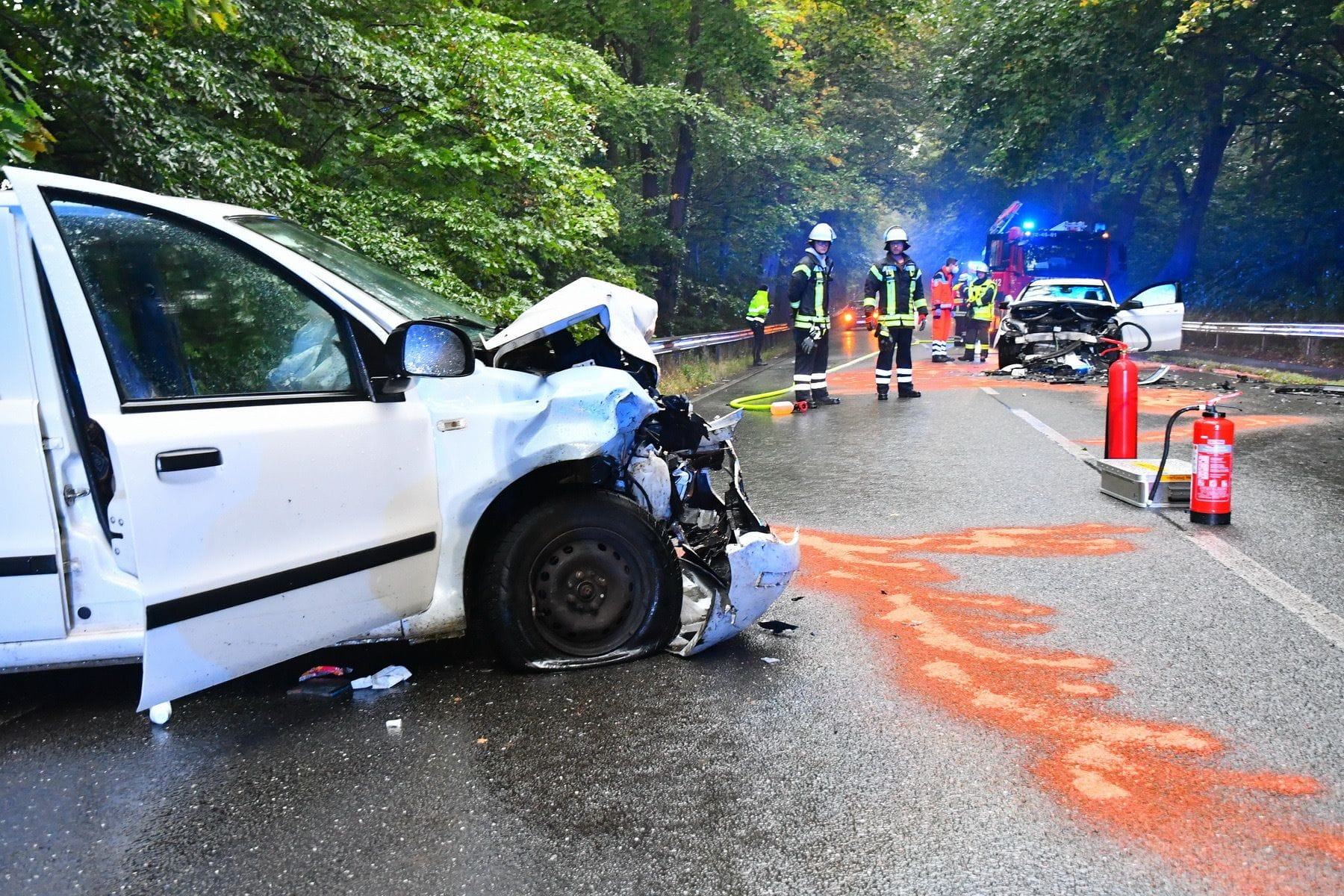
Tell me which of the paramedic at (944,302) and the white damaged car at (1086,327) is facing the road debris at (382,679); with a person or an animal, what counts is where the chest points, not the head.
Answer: the white damaged car

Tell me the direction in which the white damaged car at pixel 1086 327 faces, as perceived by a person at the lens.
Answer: facing the viewer

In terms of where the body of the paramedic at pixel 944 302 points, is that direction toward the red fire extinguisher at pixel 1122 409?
no

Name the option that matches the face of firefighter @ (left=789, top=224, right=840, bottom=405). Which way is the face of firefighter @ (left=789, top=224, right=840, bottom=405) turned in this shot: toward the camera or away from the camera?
toward the camera

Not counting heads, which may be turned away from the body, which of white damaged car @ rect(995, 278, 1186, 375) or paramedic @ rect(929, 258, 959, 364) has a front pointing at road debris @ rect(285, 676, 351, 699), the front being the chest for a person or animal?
the white damaged car

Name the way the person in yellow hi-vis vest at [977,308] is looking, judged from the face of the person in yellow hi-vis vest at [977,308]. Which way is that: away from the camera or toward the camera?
toward the camera

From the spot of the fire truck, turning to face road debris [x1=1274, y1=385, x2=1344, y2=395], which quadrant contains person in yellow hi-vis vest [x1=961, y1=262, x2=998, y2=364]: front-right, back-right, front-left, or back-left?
front-right

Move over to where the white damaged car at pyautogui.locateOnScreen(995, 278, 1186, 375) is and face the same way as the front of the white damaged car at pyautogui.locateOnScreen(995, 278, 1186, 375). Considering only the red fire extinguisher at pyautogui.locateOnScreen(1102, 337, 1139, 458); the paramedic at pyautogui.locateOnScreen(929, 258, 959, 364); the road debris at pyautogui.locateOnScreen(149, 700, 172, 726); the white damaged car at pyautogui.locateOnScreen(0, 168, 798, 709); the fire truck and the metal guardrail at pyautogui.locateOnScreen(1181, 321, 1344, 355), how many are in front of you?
3

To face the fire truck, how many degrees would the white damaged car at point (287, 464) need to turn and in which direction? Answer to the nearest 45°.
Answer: approximately 45° to its left

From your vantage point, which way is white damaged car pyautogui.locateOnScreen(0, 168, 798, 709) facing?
to the viewer's right

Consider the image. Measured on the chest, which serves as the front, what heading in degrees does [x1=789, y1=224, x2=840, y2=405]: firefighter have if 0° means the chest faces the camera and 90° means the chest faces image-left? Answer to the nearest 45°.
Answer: approximately 315°

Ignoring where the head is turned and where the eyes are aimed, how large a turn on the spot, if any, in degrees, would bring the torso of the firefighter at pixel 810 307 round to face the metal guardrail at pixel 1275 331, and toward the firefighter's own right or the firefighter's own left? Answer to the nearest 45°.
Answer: approximately 90° to the firefighter's own left

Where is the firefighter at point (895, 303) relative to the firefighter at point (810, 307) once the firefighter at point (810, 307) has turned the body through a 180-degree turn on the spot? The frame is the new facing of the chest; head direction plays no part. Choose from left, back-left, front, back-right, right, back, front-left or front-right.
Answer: right
